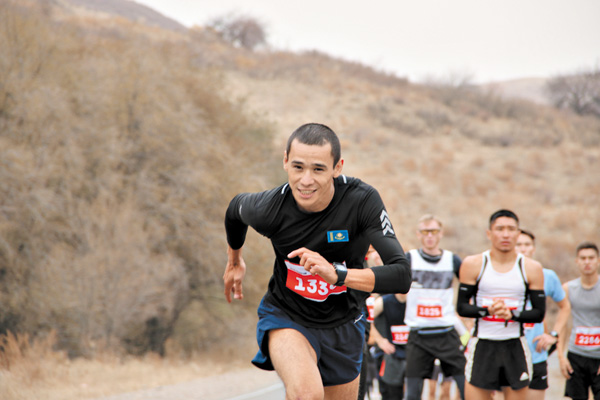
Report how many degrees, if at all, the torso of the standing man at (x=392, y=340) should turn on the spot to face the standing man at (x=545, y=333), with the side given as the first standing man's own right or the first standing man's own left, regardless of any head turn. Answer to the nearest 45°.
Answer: approximately 45° to the first standing man's own left

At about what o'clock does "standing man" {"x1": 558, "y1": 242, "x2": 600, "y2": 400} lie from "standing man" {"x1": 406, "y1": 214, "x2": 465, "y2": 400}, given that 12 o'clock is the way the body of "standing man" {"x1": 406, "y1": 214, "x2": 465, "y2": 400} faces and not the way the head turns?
"standing man" {"x1": 558, "y1": 242, "x2": 600, "y2": 400} is roughly at 9 o'clock from "standing man" {"x1": 406, "y1": 214, "x2": 465, "y2": 400}.

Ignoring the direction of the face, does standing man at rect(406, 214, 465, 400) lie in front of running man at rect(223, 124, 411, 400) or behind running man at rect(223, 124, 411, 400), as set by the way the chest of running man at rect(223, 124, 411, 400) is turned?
behind

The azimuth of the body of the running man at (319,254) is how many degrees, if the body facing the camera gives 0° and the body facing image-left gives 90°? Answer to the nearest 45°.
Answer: approximately 0°
